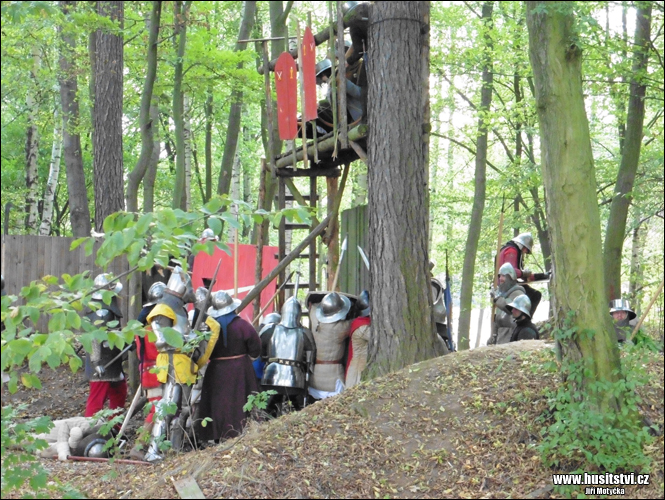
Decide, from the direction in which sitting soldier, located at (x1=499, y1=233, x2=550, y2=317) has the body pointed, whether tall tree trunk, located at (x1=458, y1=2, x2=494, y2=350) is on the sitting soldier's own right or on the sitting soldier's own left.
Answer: on the sitting soldier's own left

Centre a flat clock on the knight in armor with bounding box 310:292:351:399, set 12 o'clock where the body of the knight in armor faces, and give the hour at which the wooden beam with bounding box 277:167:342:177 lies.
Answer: The wooden beam is roughly at 12 o'clock from the knight in armor.

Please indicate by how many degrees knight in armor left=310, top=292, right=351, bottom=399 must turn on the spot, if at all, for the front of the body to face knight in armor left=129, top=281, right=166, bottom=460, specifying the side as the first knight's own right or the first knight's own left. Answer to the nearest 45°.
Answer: approximately 90° to the first knight's own left

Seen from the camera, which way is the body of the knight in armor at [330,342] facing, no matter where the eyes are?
away from the camera

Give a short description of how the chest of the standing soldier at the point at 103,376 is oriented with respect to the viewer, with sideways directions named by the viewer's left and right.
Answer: facing away from the viewer
